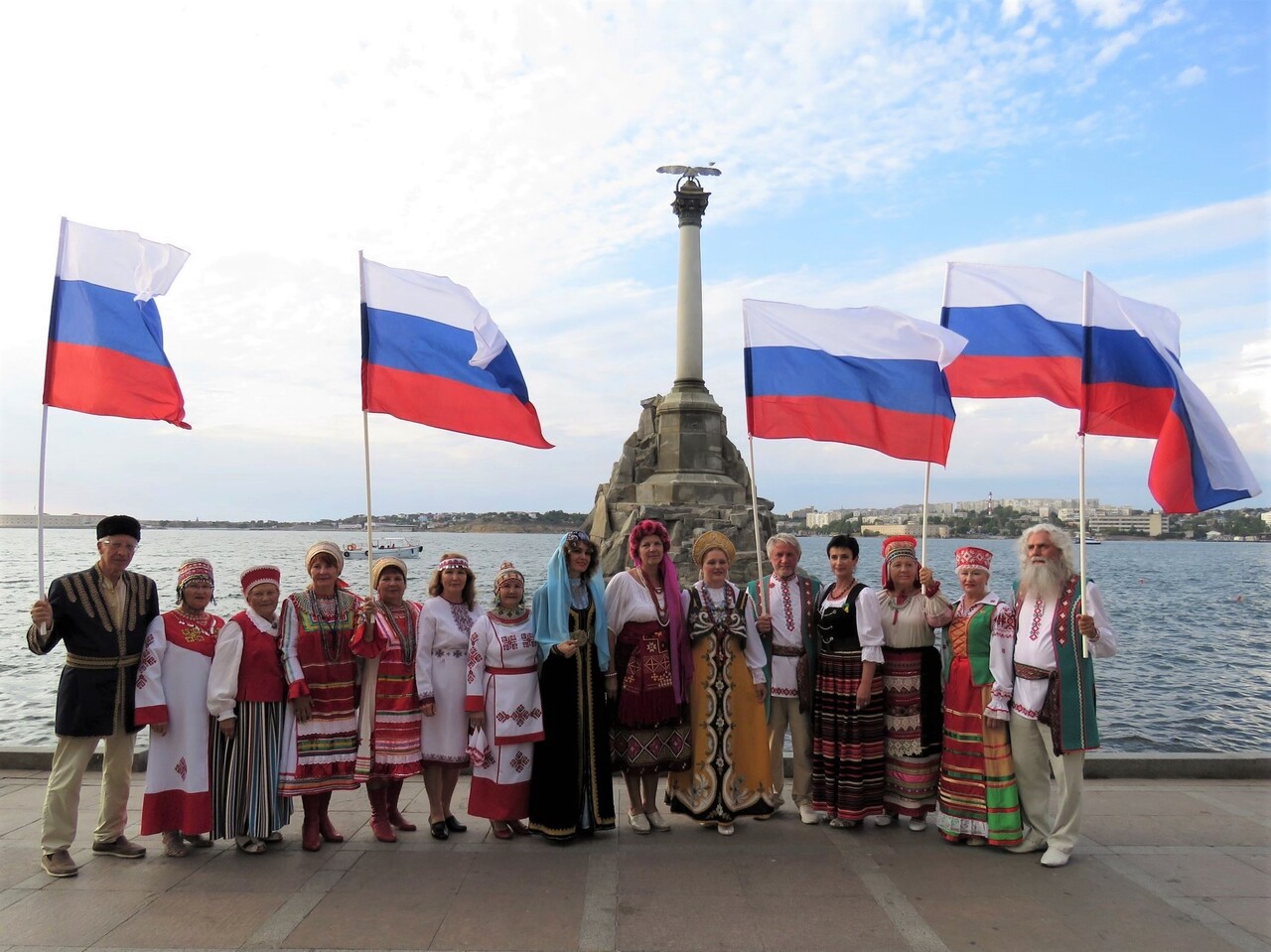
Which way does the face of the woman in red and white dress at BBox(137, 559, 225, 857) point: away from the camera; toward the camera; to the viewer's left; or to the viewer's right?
toward the camera

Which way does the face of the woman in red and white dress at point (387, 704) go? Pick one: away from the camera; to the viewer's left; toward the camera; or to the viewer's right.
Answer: toward the camera

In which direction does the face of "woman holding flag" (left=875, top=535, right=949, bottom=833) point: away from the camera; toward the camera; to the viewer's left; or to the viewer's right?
toward the camera

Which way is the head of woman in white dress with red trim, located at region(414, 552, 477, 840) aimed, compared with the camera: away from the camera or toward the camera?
toward the camera

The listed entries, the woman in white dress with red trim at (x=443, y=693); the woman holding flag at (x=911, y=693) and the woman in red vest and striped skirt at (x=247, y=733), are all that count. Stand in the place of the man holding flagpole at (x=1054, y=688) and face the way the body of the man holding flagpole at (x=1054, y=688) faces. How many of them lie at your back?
0

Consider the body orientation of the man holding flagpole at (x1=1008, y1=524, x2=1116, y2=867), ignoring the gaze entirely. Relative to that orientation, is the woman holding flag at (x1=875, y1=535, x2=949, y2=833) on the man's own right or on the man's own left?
on the man's own right

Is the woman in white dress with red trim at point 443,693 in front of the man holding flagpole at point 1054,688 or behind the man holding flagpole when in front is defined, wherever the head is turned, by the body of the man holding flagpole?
in front

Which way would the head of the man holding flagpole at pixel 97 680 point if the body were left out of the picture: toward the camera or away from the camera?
toward the camera

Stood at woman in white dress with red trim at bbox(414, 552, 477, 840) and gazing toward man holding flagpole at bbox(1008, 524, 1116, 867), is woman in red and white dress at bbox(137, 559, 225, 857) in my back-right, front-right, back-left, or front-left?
back-right

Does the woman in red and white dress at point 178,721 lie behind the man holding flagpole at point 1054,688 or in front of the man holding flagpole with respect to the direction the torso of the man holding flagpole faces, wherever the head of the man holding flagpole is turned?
in front

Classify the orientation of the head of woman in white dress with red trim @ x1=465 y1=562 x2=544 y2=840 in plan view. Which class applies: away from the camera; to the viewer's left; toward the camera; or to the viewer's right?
toward the camera

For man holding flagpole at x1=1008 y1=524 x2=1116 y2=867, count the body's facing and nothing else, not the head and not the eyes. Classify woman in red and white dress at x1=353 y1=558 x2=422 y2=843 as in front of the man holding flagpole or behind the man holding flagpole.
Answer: in front

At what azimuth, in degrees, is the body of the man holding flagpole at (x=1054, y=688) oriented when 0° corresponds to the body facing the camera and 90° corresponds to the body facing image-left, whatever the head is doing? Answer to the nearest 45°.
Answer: approximately 45°
